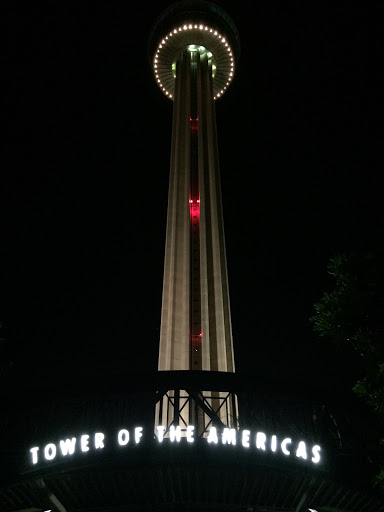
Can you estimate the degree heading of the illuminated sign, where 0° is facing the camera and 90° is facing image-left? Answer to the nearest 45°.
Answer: approximately 0°
